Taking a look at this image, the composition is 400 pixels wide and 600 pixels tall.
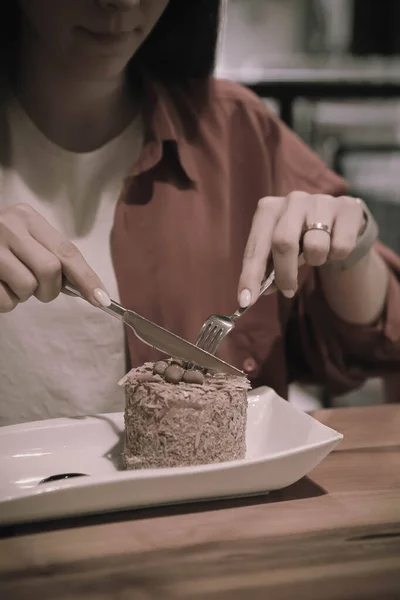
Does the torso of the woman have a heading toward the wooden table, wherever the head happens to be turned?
yes

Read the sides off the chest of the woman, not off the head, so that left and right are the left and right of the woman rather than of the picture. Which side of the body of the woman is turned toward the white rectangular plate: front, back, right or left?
front

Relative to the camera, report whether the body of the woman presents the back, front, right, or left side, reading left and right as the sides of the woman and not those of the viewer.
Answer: front
